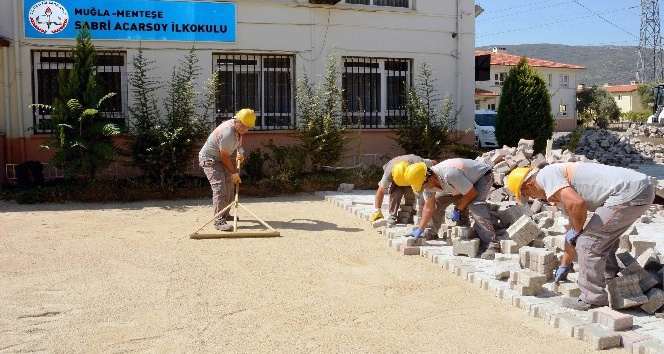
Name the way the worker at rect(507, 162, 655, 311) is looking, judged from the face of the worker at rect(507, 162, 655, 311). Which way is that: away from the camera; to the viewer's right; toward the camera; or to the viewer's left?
to the viewer's left

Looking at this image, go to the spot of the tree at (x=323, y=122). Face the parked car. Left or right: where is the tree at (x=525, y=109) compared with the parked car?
right

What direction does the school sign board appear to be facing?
toward the camera

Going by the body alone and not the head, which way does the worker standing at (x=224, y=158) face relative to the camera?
to the viewer's right

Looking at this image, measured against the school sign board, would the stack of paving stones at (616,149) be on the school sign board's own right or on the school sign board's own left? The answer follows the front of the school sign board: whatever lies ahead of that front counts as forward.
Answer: on the school sign board's own left

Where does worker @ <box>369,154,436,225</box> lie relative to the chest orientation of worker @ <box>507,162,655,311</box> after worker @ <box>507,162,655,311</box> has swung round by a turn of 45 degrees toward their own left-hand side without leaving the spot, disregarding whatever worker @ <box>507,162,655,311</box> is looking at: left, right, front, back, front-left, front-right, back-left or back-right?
right

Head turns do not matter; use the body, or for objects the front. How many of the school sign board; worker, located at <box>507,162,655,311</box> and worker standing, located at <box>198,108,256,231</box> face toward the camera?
1

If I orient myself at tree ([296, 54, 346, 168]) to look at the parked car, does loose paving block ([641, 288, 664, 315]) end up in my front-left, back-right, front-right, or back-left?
back-right

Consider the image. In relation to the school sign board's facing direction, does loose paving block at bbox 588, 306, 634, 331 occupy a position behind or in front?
in front

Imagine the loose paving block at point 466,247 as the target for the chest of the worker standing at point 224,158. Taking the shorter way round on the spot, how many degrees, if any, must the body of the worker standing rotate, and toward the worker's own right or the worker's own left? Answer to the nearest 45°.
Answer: approximately 45° to the worker's own right

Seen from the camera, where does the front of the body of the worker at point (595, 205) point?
to the viewer's left

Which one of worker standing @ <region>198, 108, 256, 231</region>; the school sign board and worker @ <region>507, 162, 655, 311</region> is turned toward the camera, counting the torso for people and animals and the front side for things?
the school sign board
